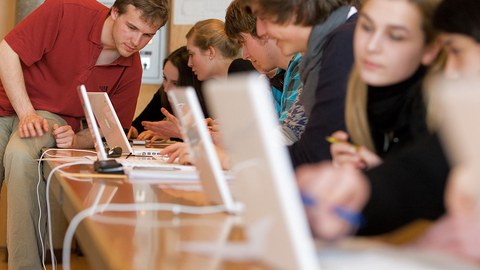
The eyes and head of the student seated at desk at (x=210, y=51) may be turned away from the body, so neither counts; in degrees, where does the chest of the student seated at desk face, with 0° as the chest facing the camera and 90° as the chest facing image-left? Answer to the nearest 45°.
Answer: approximately 90°

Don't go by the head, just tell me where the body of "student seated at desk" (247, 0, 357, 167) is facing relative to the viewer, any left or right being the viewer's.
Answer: facing to the left of the viewer

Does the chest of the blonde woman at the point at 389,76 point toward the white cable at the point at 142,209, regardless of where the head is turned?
yes

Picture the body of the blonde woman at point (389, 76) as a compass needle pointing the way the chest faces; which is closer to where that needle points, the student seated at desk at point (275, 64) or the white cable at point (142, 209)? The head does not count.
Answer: the white cable

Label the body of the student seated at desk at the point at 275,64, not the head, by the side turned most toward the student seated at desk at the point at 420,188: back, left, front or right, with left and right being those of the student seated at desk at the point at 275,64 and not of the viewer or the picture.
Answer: left

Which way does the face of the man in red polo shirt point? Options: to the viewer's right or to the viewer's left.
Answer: to the viewer's right

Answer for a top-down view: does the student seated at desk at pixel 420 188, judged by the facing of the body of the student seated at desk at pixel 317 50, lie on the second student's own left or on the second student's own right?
on the second student's own left

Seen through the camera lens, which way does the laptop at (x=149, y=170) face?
facing to the right of the viewer

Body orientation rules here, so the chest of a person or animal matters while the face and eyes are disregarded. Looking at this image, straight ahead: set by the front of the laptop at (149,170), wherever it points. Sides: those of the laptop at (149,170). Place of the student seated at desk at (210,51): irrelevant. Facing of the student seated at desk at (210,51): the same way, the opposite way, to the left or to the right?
the opposite way

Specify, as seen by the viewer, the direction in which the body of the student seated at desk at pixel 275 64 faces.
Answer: to the viewer's left

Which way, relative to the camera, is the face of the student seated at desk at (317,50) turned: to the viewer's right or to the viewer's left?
to the viewer's left
